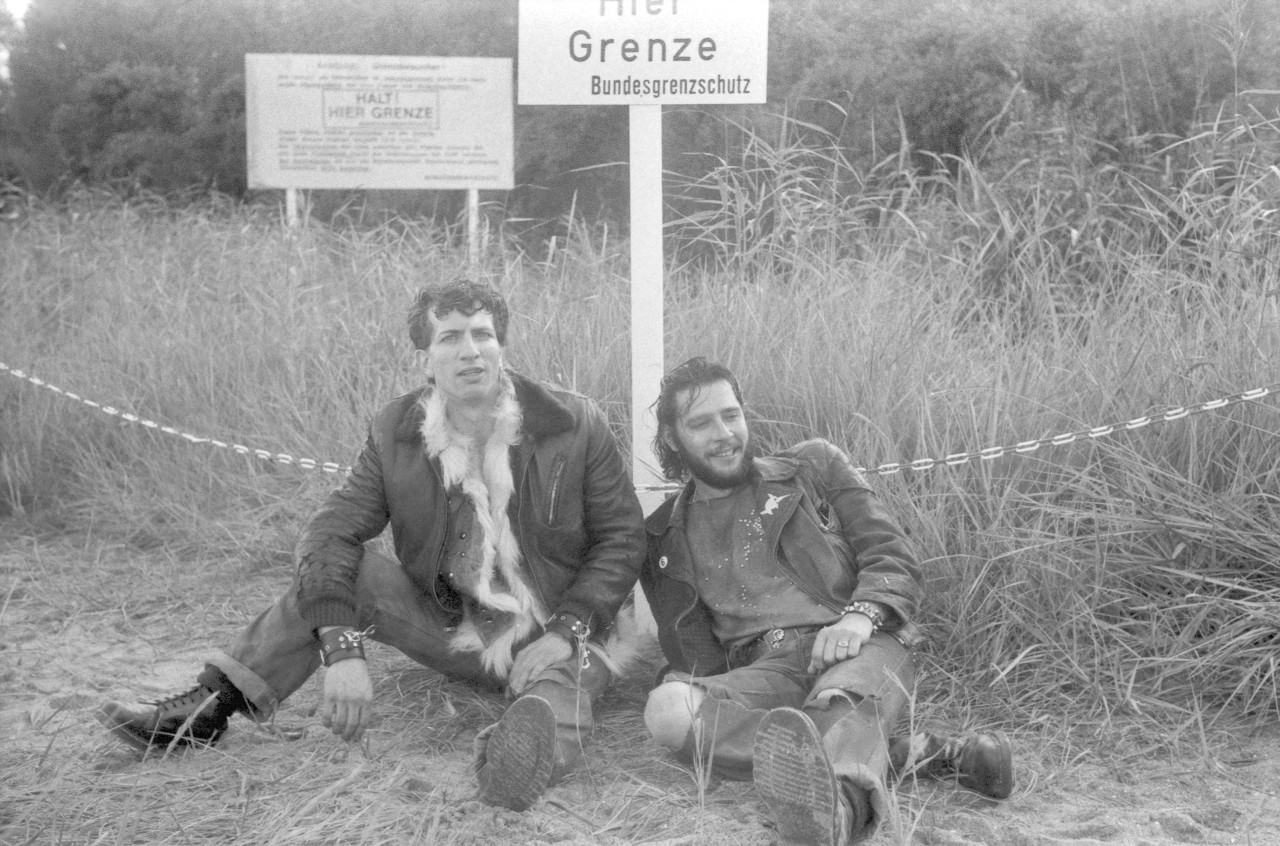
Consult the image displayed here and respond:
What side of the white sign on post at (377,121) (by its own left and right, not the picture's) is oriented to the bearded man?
front

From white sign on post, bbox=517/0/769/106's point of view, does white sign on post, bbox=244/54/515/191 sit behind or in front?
behind

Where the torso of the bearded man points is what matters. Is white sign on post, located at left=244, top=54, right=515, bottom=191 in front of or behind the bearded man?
behind

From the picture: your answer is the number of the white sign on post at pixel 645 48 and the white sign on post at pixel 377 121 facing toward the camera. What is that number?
2

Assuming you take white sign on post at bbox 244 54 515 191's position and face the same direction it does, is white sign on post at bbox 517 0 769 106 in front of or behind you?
in front

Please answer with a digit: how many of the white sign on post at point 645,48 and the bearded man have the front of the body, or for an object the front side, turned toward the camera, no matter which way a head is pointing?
2

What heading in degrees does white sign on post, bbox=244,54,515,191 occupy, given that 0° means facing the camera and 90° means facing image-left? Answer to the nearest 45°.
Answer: approximately 0°
